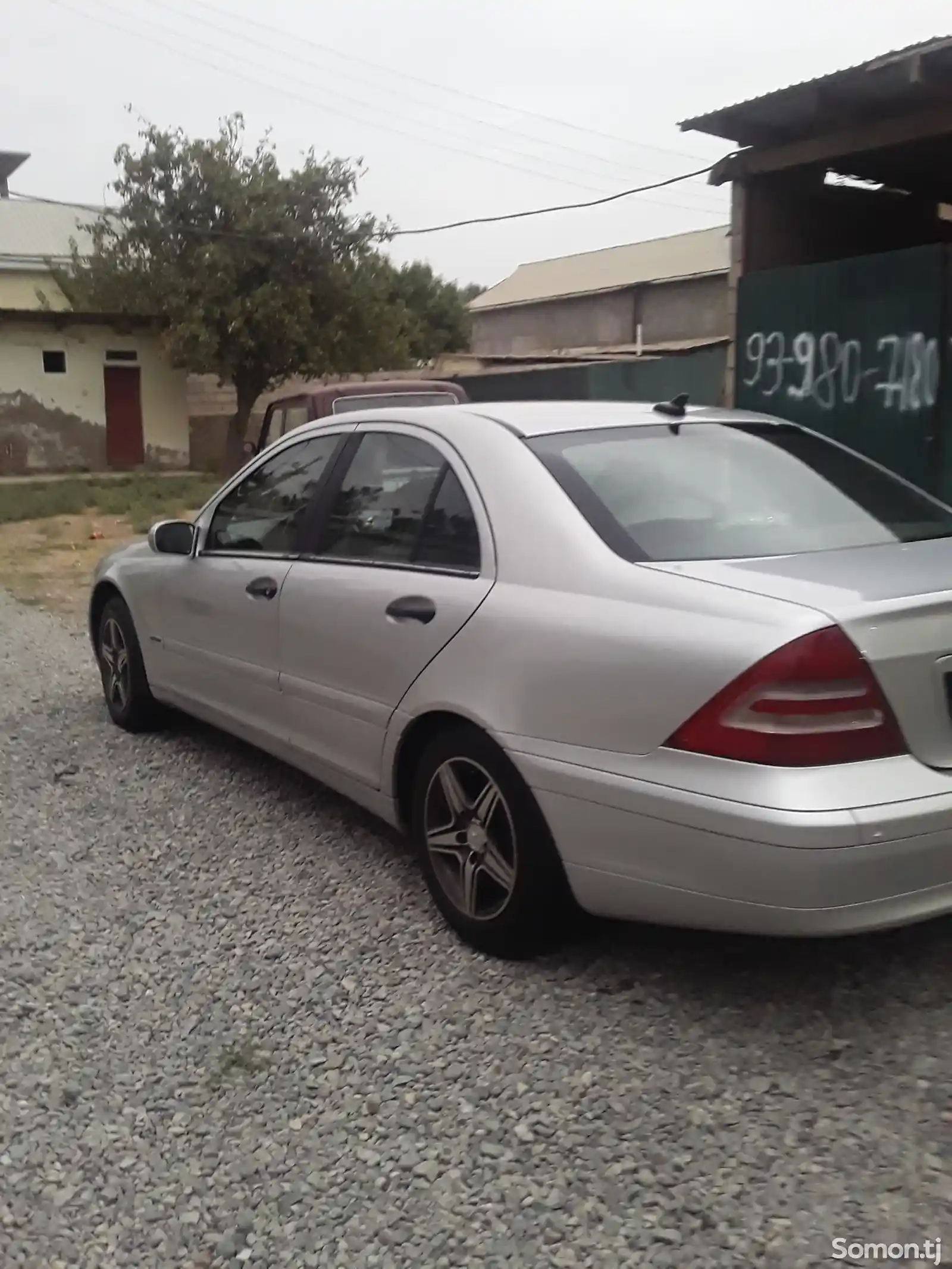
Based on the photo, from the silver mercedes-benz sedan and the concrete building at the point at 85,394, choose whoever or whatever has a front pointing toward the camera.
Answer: the concrete building

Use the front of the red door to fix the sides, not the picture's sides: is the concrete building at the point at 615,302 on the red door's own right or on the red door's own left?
on the red door's own left

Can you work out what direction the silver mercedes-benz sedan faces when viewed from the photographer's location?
facing away from the viewer and to the left of the viewer

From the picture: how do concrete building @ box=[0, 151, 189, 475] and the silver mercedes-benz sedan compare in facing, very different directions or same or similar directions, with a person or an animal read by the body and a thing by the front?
very different directions

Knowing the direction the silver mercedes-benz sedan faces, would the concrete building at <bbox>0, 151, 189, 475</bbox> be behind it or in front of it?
in front

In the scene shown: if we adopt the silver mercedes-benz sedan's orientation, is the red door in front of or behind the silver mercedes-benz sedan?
in front

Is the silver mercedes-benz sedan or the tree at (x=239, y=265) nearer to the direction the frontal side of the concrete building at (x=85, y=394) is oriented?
the silver mercedes-benz sedan

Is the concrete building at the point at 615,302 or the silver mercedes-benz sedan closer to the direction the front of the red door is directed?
the silver mercedes-benz sedan

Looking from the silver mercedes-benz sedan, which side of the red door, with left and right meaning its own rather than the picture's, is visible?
front

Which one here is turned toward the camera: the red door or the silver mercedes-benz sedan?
the red door

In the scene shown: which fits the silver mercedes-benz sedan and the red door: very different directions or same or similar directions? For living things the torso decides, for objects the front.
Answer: very different directions

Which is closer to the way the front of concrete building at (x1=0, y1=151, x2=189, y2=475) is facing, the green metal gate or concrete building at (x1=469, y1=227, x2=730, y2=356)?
the green metal gate

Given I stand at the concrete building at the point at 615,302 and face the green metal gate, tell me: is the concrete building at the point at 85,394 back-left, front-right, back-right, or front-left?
front-right

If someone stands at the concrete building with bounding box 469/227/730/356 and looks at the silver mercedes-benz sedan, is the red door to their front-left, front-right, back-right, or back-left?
front-right

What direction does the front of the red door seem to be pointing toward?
toward the camera

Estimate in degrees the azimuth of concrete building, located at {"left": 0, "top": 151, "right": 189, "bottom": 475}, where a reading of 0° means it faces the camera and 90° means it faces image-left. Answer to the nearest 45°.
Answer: approximately 0°

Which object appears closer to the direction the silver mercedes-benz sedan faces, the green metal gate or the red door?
the red door

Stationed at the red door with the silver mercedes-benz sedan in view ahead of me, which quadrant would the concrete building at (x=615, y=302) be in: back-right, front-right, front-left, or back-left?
back-left

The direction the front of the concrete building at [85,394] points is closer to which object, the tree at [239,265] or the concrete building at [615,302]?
the tree

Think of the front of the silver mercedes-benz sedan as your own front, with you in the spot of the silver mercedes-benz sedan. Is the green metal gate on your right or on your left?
on your right
